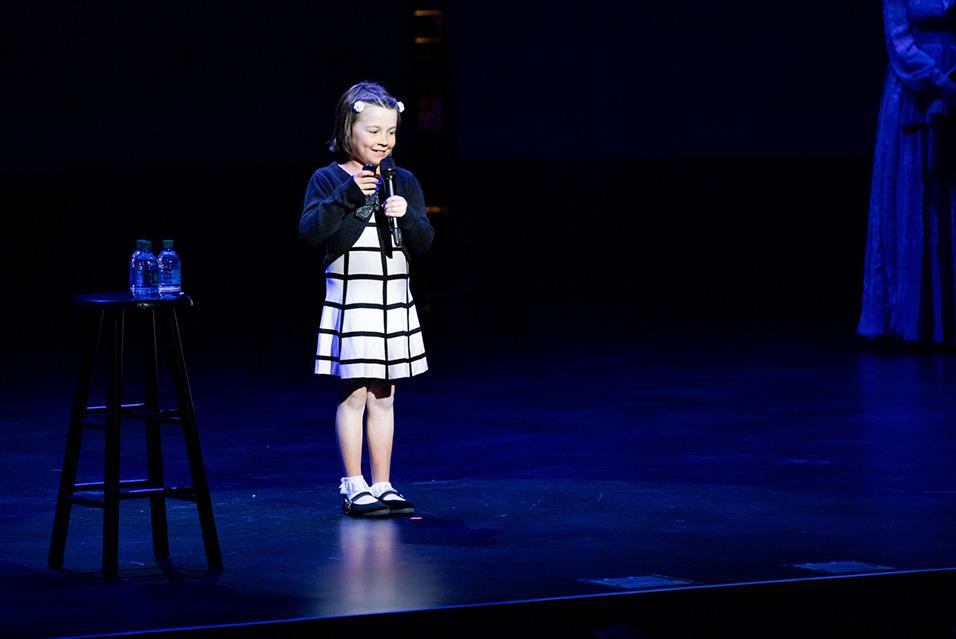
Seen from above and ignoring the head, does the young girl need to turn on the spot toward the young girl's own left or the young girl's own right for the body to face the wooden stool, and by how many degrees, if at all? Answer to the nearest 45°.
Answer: approximately 90° to the young girl's own right

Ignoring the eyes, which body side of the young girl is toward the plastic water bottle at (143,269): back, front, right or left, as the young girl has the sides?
right

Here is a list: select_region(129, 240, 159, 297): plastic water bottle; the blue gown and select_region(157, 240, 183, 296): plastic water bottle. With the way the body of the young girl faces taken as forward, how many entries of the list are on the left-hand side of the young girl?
1

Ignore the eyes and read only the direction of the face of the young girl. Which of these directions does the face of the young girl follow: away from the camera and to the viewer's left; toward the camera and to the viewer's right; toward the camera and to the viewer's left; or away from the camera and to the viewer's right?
toward the camera and to the viewer's right

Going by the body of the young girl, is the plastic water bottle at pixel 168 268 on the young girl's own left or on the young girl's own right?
on the young girl's own right

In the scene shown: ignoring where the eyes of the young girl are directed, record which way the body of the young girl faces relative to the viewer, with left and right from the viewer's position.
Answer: facing the viewer and to the right of the viewer

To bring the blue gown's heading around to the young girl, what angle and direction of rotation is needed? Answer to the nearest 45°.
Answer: approximately 45° to its right
